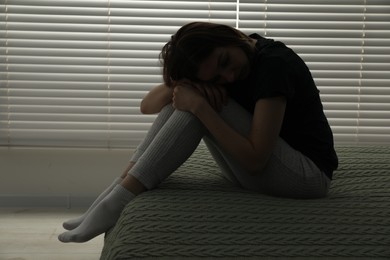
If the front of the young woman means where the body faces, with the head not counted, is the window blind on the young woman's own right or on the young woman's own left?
on the young woman's own right

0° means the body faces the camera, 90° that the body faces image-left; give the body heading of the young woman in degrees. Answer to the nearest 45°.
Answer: approximately 90°

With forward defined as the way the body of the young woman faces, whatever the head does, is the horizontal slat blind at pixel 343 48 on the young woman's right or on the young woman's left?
on the young woman's right
